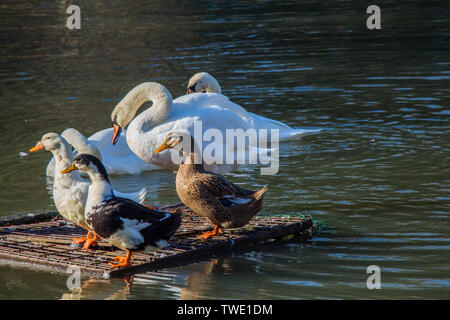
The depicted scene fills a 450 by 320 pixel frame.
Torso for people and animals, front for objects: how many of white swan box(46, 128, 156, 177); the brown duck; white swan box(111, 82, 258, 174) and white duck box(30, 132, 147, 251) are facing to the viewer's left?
4

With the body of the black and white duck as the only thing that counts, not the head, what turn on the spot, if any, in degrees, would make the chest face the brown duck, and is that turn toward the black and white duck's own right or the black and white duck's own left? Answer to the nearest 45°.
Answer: approximately 135° to the black and white duck's own right

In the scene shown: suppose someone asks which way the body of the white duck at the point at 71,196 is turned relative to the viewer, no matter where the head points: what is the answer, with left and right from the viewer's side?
facing to the left of the viewer

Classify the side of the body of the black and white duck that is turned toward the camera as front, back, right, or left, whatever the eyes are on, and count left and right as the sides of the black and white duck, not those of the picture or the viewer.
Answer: left

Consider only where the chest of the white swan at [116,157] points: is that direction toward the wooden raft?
no

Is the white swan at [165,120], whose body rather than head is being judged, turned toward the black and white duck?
no

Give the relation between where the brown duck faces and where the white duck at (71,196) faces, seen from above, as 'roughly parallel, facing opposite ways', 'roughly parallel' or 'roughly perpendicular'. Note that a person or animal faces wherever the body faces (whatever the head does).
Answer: roughly parallel

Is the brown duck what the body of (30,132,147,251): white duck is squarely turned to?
no

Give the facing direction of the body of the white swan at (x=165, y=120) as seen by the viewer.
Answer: to the viewer's left

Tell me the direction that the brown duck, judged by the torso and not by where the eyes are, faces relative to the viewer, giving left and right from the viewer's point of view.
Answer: facing to the left of the viewer

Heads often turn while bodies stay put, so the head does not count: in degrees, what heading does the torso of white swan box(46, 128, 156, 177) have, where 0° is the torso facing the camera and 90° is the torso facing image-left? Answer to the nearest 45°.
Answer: approximately 90°

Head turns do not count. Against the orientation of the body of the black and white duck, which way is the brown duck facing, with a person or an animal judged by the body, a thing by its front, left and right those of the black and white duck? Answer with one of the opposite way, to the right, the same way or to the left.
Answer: the same way

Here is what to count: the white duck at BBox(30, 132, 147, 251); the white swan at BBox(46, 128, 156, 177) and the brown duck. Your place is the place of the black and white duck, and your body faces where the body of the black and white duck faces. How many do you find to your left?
0

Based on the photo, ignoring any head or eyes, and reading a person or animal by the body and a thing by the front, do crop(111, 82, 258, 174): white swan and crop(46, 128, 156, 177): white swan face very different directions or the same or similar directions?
same or similar directions

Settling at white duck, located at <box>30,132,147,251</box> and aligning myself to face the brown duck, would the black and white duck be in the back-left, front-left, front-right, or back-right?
front-right

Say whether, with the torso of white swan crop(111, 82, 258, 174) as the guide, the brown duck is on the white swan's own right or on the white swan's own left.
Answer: on the white swan's own left
